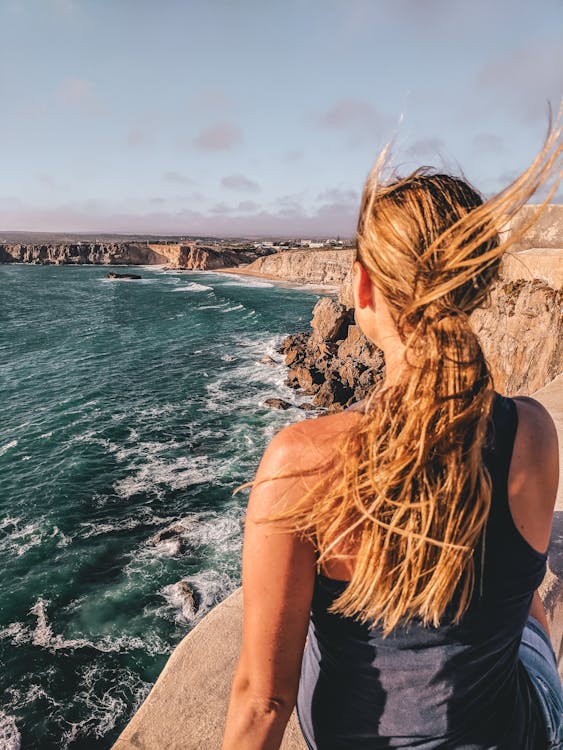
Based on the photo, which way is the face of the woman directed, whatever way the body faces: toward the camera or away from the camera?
away from the camera

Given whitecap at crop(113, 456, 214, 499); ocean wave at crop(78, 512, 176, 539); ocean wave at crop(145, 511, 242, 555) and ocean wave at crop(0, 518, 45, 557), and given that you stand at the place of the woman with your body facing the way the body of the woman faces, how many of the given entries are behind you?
0

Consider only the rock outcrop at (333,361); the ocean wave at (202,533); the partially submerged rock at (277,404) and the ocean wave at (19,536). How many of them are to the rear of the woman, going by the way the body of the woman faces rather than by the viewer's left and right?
0

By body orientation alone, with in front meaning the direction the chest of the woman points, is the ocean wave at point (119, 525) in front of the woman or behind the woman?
in front

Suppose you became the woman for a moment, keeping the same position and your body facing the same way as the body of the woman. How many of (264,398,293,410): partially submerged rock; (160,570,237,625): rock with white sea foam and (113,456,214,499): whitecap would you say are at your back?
0

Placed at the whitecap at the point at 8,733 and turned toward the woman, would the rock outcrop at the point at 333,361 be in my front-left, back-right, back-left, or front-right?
back-left

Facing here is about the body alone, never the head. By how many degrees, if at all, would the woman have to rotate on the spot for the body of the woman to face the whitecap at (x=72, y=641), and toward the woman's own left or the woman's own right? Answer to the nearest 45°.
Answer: approximately 45° to the woman's own left

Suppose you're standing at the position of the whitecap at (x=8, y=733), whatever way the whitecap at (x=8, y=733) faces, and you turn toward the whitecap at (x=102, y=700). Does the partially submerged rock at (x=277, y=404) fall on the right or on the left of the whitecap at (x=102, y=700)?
left

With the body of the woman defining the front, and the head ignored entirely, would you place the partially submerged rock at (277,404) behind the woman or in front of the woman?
in front

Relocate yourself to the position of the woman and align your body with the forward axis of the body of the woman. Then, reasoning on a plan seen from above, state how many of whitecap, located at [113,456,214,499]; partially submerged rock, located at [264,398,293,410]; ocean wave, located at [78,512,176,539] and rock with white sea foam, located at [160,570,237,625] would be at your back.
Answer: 0

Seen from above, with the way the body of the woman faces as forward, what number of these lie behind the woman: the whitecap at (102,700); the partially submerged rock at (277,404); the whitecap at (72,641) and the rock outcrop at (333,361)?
0

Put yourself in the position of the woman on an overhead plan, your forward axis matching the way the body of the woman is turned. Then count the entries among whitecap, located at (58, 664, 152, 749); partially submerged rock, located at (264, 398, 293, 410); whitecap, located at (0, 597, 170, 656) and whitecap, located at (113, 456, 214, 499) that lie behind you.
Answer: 0

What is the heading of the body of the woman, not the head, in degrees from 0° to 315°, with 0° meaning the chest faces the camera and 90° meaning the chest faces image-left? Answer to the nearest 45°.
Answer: approximately 180°
